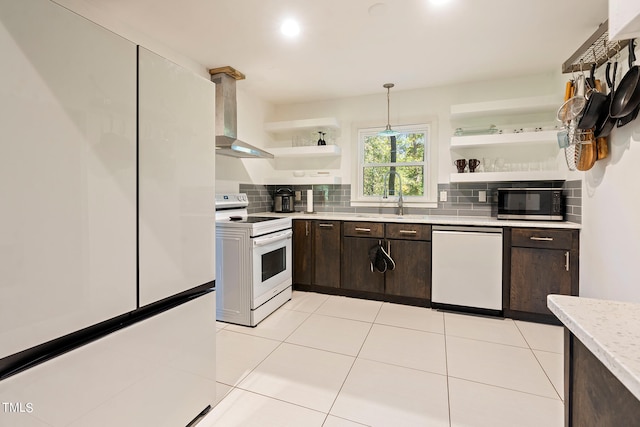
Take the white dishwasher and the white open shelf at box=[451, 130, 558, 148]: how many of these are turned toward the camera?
2

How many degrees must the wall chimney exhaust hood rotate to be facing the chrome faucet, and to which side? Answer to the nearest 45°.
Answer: approximately 45° to its left

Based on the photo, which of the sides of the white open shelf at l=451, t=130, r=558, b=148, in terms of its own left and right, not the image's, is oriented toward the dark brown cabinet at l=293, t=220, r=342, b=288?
right

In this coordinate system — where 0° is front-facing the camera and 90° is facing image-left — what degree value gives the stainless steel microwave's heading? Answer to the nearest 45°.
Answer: approximately 0°

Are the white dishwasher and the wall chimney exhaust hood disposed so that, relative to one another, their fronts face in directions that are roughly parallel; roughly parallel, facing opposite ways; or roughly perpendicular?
roughly perpendicular
